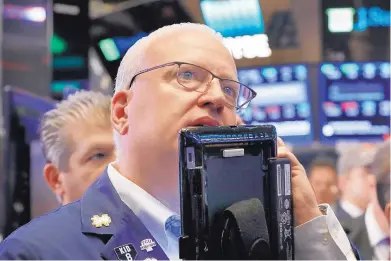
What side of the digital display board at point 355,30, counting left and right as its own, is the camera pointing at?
front

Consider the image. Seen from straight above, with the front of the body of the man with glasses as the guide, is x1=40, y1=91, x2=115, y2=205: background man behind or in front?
behind

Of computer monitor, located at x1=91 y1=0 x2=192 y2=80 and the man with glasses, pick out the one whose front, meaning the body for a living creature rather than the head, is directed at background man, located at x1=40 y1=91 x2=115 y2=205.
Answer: the computer monitor

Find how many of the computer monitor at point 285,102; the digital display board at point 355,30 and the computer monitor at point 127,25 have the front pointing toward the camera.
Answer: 3

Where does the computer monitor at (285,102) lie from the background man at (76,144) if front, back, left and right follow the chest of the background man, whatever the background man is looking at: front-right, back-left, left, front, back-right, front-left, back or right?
left

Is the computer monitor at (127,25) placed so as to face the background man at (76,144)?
yes

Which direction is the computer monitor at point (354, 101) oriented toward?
toward the camera

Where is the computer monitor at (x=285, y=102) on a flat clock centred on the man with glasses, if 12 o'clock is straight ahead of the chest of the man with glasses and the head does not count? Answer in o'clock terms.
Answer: The computer monitor is roughly at 8 o'clock from the man with glasses.

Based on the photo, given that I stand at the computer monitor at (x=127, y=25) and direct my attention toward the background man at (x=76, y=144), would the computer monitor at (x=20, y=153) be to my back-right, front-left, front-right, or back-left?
front-right

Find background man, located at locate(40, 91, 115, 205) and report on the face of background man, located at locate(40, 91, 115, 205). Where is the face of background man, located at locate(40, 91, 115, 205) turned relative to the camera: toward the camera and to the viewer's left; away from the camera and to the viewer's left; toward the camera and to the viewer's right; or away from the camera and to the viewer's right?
toward the camera and to the viewer's right

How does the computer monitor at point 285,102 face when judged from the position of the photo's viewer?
facing the viewer

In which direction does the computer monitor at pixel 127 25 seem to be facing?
toward the camera

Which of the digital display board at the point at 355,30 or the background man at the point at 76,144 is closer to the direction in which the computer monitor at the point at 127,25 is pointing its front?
the background man
